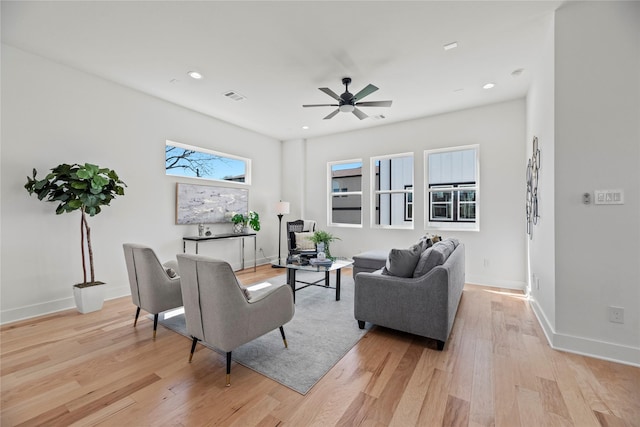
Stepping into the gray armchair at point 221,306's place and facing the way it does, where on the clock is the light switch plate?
The light switch plate is roughly at 2 o'clock from the gray armchair.

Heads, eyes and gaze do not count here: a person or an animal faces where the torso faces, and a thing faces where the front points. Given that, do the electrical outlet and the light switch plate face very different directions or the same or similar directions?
same or similar directions

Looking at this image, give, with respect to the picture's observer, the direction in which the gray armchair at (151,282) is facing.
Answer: facing away from the viewer and to the right of the viewer

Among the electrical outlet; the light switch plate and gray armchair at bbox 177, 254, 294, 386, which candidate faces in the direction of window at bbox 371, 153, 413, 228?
the gray armchair

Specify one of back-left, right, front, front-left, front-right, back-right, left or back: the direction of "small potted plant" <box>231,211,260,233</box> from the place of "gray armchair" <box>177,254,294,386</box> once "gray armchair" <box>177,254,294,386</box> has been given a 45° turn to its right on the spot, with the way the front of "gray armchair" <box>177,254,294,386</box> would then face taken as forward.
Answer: left

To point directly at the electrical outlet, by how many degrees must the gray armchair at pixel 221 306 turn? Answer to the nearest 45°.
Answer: approximately 45° to its right

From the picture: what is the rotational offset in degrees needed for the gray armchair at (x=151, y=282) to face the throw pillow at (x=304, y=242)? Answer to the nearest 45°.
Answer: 0° — it already faces it

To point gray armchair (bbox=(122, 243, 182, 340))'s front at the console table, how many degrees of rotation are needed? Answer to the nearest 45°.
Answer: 0° — it already faces it

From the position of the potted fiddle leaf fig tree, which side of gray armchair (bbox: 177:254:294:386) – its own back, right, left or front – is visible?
left

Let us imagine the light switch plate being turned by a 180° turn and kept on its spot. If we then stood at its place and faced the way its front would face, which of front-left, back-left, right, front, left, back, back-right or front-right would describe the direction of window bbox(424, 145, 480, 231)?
front-left
